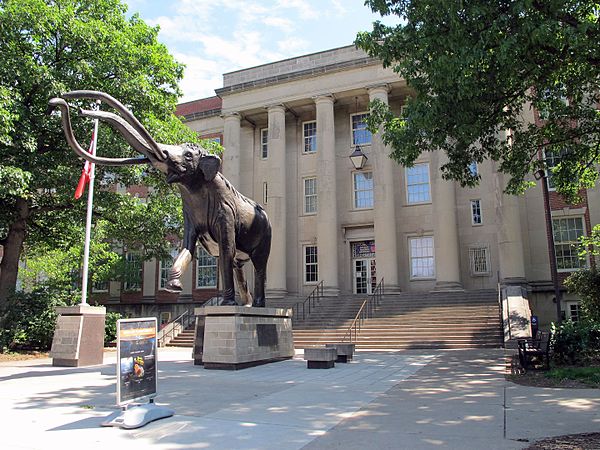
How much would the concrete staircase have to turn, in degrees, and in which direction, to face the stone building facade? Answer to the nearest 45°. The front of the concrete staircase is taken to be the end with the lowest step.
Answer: approximately 180°

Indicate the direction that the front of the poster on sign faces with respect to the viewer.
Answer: facing the viewer and to the right of the viewer

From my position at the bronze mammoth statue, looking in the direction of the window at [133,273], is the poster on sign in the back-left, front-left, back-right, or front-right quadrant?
back-left

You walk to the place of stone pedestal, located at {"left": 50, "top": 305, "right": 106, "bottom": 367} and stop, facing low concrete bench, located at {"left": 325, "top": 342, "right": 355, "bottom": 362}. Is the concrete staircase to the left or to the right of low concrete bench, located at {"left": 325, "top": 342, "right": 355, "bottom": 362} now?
left

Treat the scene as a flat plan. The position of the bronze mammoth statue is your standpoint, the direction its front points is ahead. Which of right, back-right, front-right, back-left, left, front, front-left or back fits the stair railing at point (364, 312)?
back

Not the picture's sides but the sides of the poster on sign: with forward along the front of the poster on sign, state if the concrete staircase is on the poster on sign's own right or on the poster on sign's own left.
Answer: on the poster on sign's own left

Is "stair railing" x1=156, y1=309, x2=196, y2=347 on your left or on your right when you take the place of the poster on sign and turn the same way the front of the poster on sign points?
on your left

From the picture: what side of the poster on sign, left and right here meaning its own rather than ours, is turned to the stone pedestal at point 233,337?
left

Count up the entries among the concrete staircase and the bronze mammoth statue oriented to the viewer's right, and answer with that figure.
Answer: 0

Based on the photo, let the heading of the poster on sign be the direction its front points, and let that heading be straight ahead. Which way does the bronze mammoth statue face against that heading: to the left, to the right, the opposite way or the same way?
to the right

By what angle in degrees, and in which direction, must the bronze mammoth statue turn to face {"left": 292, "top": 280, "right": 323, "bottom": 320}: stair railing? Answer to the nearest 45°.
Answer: approximately 180°
